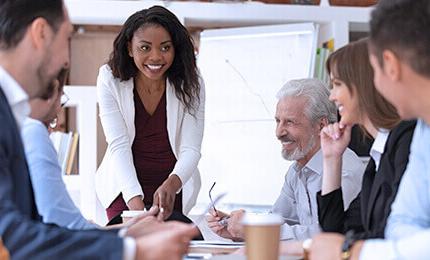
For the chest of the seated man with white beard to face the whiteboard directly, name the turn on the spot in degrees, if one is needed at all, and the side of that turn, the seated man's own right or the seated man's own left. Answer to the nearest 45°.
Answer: approximately 135° to the seated man's own right

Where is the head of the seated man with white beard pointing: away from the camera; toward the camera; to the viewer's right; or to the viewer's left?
to the viewer's left

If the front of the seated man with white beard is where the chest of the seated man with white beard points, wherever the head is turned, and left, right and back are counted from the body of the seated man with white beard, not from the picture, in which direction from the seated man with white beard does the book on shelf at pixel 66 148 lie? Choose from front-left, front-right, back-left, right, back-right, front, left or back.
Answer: right

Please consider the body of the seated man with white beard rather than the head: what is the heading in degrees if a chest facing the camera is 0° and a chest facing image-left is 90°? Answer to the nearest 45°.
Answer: approximately 45°

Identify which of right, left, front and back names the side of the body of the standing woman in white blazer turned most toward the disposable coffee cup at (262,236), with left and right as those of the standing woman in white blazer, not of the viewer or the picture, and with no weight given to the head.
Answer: front

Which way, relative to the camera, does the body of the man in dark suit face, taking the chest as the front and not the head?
to the viewer's right

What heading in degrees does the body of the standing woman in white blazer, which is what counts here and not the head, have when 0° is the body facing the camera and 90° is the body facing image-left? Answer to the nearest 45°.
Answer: approximately 0°

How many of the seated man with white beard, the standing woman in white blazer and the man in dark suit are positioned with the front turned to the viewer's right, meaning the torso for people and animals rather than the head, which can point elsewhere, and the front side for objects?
1

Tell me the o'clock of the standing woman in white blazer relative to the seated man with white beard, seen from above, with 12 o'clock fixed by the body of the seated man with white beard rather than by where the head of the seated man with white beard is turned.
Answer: The standing woman in white blazer is roughly at 2 o'clock from the seated man with white beard.

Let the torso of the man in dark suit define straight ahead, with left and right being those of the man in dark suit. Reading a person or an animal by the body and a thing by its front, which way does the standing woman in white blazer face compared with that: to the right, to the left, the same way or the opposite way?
to the right

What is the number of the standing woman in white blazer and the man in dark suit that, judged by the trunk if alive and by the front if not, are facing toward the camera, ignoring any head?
1

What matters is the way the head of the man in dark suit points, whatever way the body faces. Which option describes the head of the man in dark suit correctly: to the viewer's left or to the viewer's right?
to the viewer's right
